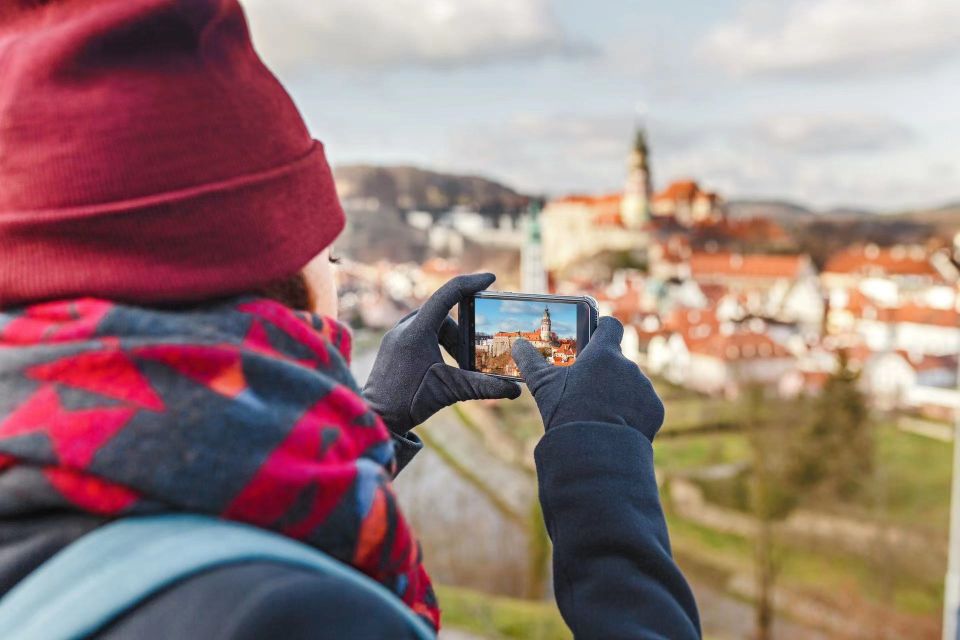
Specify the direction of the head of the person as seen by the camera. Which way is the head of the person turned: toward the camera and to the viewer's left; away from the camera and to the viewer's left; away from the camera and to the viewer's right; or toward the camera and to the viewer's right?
away from the camera and to the viewer's right

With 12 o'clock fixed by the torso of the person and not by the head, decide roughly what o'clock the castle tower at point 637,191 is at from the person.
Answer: The castle tower is roughly at 11 o'clock from the person.

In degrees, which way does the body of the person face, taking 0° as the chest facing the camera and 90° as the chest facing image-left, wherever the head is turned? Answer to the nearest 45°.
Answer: approximately 225°

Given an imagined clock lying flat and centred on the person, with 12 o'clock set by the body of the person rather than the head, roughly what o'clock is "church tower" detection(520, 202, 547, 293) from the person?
The church tower is roughly at 11 o'clock from the person.
